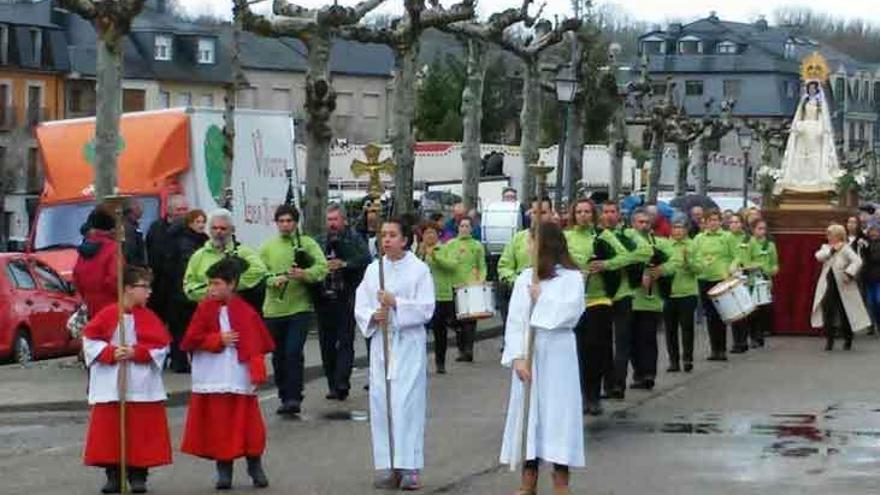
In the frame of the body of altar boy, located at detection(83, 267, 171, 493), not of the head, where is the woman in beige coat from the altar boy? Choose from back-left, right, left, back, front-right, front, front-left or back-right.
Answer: back-left

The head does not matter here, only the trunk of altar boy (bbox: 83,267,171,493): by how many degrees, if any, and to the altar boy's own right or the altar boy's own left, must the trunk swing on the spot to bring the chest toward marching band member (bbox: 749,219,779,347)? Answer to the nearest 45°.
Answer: approximately 135° to the altar boy's own left

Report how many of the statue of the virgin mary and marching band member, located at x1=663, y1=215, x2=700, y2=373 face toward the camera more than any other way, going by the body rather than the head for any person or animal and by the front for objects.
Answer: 2

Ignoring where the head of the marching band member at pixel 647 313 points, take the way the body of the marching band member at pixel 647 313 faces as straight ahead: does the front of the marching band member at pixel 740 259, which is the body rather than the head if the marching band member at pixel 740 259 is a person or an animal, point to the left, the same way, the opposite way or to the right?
the same way

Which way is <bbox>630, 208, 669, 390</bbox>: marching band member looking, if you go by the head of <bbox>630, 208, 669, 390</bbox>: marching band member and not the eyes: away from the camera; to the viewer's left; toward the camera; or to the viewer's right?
toward the camera

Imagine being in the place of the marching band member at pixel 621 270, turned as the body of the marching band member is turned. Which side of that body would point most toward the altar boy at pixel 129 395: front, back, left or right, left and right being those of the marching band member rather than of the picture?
front

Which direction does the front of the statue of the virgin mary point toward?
toward the camera

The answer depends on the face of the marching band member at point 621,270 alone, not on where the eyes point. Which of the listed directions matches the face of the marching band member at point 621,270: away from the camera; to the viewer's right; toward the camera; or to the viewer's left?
toward the camera

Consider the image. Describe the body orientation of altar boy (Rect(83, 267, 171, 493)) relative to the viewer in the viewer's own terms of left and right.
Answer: facing the viewer

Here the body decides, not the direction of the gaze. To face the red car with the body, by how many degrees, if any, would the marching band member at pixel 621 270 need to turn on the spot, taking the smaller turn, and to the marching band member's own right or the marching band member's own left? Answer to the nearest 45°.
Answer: approximately 90° to the marching band member's own right

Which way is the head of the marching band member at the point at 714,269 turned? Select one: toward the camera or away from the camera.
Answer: toward the camera

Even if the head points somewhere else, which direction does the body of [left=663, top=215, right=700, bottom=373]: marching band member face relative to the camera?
toward the camera

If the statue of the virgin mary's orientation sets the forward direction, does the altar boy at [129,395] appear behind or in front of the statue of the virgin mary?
in front

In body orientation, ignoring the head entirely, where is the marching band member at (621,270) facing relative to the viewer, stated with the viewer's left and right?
facing the viewer and to the left of the viewer

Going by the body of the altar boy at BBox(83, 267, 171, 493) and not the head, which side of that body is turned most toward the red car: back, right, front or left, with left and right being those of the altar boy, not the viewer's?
back

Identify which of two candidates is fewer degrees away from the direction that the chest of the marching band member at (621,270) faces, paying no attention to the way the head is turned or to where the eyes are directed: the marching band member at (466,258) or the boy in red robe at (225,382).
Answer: the boy in red robe
